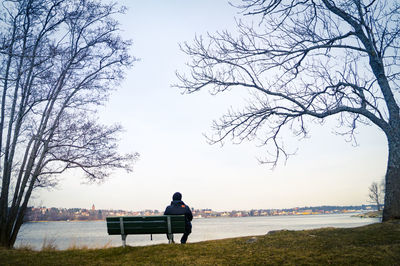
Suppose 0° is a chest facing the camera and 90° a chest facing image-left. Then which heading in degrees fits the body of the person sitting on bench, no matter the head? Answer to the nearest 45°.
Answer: approximately 180°
